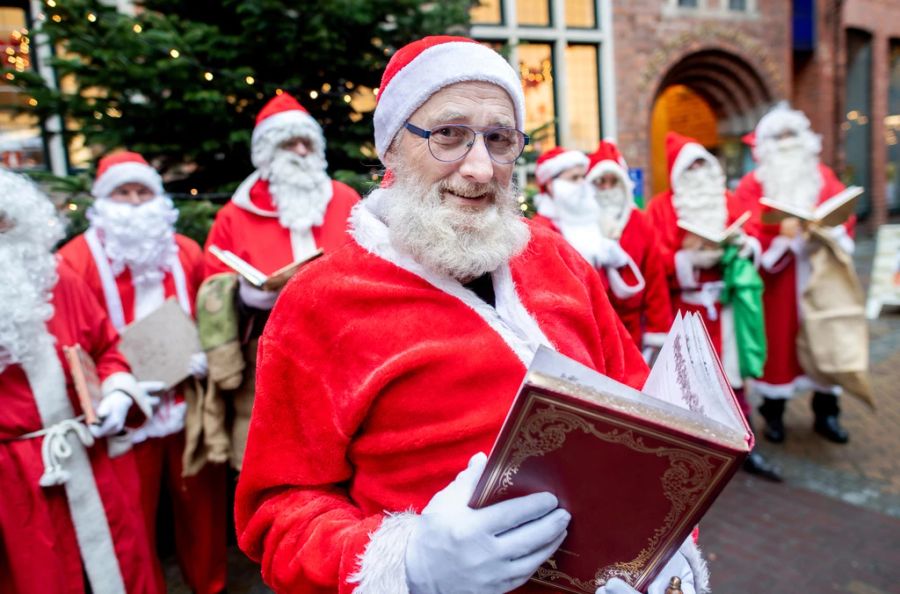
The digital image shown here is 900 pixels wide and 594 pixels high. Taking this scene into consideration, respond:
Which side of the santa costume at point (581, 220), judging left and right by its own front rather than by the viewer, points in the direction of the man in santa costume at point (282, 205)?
right

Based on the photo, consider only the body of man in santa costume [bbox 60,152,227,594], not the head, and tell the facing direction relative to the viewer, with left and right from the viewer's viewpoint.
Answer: facing the viewer

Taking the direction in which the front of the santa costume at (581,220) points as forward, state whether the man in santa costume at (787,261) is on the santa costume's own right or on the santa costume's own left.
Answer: on the santa costume's own left

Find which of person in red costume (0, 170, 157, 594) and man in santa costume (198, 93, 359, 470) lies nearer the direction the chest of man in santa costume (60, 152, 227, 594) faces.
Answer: the person in red costume

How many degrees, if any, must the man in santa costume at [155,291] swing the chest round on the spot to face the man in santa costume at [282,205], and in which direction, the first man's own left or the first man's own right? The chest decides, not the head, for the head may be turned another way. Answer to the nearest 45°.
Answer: approximately 90° to the first man's own left

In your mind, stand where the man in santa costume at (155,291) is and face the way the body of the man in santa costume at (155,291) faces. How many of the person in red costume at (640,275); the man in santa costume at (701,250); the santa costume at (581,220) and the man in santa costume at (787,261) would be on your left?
4

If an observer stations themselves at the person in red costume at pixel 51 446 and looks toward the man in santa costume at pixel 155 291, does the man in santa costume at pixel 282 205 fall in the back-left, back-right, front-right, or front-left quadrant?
front-right

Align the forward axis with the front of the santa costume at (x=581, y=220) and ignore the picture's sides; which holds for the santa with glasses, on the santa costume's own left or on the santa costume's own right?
on the santa costume's own right

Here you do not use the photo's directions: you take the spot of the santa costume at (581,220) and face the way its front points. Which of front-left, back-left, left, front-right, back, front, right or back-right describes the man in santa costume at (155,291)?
right

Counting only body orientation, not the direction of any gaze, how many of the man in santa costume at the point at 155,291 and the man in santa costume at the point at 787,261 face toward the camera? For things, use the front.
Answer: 2

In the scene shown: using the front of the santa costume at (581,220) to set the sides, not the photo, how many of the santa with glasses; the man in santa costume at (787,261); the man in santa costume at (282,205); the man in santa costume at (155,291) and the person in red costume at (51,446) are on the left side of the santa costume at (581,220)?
1

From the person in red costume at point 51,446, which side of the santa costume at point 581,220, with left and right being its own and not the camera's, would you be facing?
right

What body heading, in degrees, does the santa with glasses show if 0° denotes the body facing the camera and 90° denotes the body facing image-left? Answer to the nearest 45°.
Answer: approximately 315°

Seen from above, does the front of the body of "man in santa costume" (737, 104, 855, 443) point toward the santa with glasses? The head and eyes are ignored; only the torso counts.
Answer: yes

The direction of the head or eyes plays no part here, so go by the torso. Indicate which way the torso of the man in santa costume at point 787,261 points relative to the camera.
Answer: toward the camera
